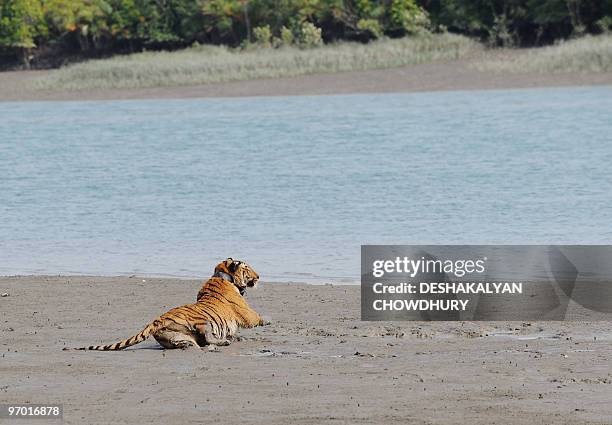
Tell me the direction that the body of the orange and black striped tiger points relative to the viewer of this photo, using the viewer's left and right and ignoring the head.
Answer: facing away from the viewer and to the right of the viewer
